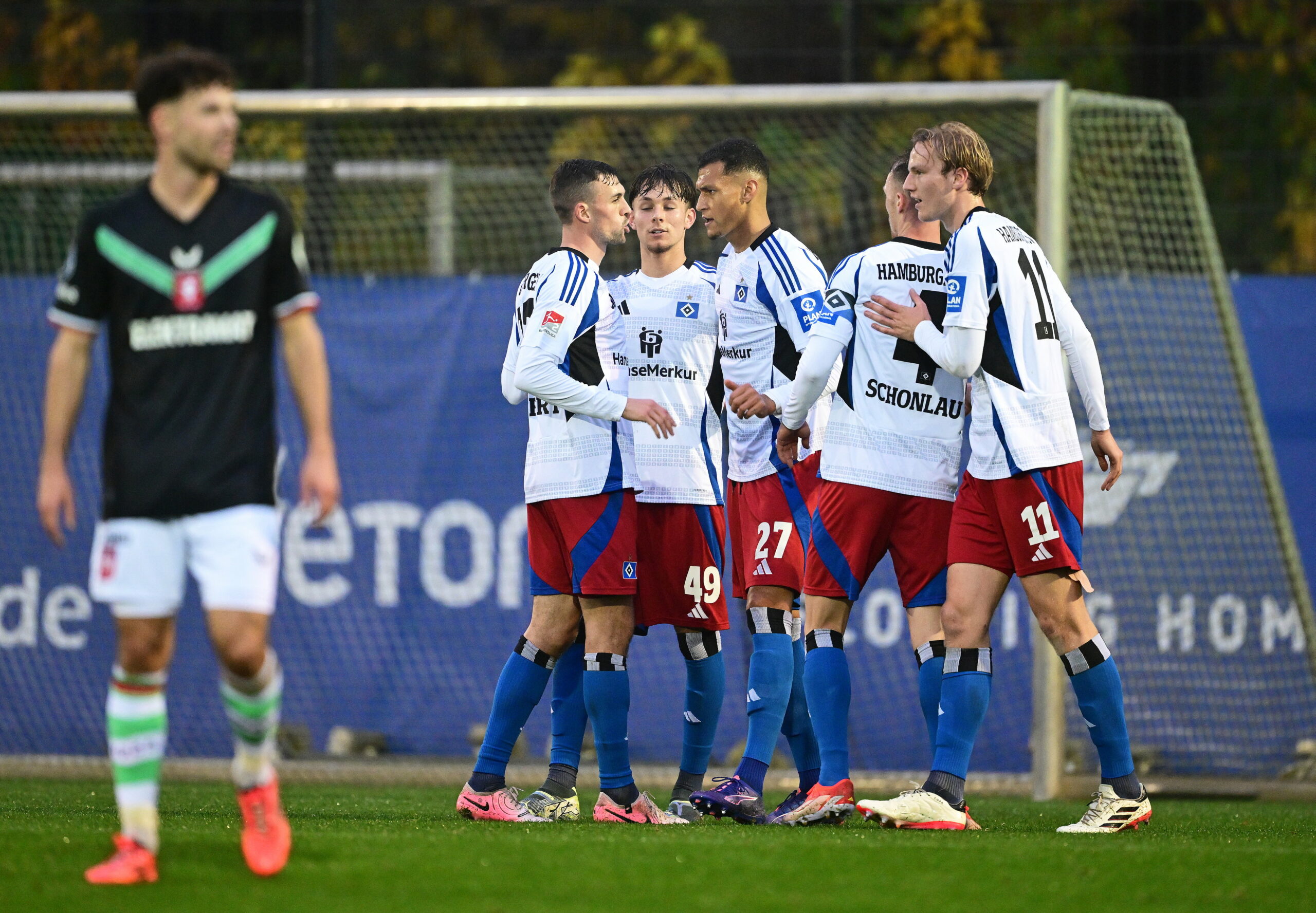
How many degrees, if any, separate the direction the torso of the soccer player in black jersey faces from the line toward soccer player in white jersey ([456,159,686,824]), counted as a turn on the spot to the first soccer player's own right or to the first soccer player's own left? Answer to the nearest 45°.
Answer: approximately 135° to the first soccer player's own left

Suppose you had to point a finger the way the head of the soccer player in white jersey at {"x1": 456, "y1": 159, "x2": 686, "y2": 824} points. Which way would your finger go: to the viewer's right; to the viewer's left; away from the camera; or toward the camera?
to the viewer's right

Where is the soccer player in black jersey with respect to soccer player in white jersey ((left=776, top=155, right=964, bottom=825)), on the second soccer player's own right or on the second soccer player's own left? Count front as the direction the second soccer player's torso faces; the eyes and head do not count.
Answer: on the second soccer player's own left

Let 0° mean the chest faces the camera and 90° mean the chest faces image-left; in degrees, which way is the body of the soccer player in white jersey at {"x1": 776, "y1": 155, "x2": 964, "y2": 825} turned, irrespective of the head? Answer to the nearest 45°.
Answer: approximately 135°

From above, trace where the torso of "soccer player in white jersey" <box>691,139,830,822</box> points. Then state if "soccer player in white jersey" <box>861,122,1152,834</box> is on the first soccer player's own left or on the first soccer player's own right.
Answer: on the first soccer player's own left

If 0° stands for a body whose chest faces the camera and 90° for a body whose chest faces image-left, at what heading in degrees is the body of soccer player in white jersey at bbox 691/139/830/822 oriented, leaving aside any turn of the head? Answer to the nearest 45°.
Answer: approximately 45°

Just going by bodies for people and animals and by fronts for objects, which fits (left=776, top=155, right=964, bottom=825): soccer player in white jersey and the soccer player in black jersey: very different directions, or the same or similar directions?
very different directions
